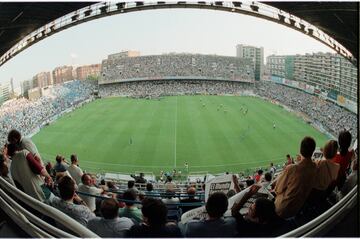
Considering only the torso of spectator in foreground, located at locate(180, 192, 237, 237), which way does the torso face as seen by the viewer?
away from the camera

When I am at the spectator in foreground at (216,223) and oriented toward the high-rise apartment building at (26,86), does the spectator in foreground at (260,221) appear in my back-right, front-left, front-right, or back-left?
back-right

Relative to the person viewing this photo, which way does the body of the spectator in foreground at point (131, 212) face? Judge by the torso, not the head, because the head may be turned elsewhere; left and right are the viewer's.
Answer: facing away from the viewer

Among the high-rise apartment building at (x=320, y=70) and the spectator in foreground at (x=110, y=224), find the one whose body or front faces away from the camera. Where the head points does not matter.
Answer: the spectator in foreground

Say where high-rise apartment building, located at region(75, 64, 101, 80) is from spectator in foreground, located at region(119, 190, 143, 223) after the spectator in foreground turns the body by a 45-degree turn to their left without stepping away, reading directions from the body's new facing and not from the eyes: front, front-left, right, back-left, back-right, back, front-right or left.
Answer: front-right

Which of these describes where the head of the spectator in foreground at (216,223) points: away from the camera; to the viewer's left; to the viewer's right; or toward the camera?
away from the camera

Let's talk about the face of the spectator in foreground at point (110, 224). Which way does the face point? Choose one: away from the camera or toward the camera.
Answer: away from the camera

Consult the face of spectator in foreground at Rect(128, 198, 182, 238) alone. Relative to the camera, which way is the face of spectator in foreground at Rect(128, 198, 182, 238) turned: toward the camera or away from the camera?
away from the camera

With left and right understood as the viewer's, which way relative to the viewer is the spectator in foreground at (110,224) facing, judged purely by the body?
facing away from the viewer

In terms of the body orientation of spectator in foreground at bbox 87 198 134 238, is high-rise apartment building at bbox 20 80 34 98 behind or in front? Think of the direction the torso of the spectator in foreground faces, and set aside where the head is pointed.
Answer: in front
